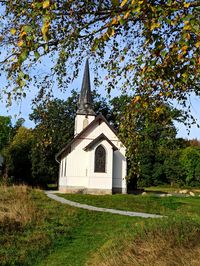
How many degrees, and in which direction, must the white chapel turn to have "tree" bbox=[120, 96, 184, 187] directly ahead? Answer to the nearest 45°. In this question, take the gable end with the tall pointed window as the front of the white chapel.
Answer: approximately 135° to its left
